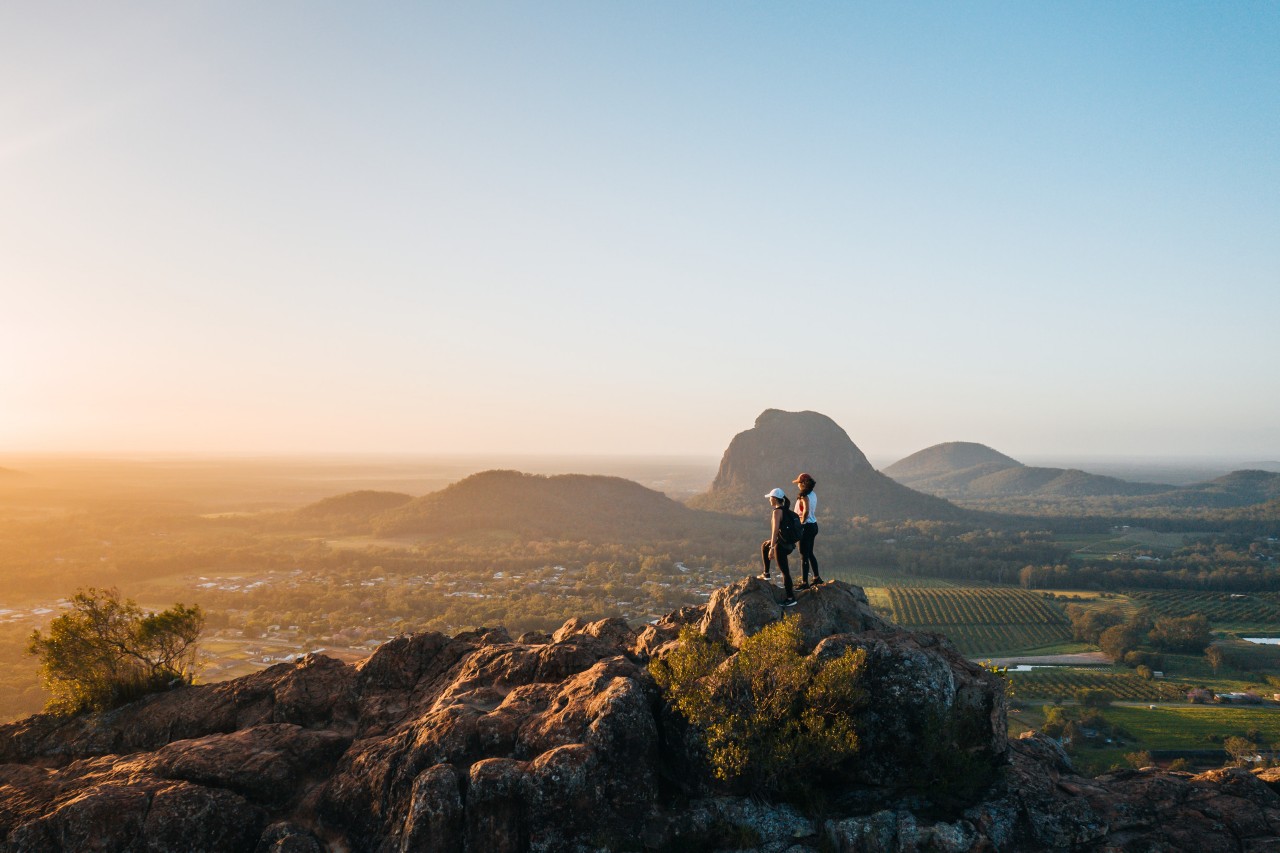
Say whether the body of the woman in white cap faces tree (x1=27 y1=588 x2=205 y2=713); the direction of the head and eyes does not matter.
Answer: yes

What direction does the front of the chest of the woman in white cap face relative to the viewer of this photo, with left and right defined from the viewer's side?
facing to the left of the viewer

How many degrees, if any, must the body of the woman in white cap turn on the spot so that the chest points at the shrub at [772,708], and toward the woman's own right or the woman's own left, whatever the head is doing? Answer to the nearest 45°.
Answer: approximately 90° to the woman's own left
